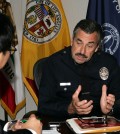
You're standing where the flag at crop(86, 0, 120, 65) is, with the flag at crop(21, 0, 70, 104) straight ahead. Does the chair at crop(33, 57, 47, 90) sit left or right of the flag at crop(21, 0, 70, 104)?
left

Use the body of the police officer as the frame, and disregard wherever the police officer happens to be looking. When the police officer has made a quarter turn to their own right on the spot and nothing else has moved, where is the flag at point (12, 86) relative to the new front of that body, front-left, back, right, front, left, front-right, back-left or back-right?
front-right

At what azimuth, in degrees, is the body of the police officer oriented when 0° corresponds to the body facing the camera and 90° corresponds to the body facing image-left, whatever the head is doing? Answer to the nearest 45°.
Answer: approximately 0°

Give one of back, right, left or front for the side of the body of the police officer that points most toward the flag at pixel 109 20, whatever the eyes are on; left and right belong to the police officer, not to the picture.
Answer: back

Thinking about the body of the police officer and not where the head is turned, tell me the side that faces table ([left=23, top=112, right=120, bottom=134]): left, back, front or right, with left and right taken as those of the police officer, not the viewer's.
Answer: front

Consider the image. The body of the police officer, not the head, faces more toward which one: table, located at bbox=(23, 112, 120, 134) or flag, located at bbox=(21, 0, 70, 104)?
the table

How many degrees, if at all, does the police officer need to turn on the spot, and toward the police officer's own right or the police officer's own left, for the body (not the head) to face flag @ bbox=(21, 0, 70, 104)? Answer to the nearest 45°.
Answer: approximately 135° to the police officer's own right
